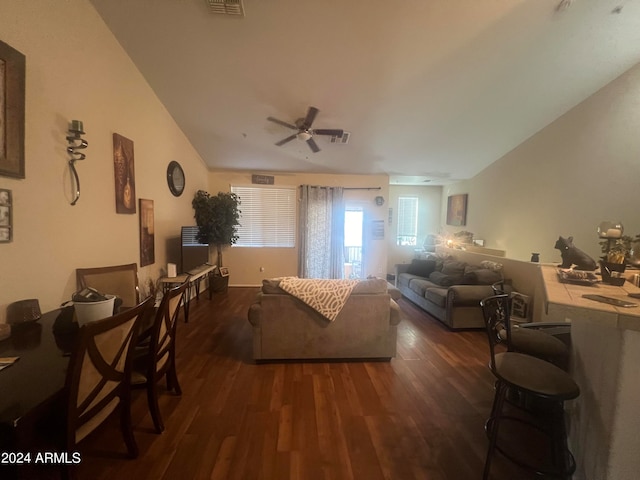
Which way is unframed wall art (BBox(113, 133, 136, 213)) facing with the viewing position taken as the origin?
facing the viewer and to the right of the viewer

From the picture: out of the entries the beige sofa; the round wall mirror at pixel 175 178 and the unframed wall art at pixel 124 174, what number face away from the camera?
1

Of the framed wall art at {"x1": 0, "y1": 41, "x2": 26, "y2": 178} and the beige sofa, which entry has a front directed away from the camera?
the beige sofa

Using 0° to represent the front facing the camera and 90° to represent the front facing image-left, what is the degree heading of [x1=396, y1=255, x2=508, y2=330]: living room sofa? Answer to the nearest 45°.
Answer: approximately 45°

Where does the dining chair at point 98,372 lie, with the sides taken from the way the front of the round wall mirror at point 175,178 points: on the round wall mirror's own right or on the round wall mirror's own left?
on the round wall mirror's own right

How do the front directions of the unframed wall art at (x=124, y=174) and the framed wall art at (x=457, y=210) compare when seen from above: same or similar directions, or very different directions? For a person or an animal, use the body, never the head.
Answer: very different directions

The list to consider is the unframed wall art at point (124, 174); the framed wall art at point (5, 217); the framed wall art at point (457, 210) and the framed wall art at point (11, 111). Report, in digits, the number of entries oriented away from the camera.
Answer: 0

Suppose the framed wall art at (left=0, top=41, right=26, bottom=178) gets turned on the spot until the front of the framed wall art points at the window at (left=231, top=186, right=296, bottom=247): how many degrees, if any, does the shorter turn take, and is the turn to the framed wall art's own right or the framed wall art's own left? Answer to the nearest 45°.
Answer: approximately 90° to the framed wall art's own left

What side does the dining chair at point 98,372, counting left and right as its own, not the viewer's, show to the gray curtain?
right

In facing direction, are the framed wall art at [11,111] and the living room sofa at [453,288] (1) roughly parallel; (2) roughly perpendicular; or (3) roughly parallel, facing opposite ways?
roughly parallel, facing opposite ways

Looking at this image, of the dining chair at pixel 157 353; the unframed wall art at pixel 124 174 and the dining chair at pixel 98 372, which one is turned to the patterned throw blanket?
the unframed wall art

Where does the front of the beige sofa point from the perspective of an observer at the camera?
facing away from the viewer

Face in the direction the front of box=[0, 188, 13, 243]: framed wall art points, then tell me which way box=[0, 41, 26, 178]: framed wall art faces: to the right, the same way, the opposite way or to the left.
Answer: the same way

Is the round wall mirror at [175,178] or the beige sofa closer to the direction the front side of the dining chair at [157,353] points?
the round wall mirror

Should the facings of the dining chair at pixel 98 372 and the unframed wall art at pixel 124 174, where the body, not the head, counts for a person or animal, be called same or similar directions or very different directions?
very different directions

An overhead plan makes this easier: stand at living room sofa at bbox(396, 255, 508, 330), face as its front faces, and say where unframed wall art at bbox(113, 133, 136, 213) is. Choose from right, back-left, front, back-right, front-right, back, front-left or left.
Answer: front

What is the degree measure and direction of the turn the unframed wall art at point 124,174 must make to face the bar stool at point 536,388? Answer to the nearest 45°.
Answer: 0° — it already faces it

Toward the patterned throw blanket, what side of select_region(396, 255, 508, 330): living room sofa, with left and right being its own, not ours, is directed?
front

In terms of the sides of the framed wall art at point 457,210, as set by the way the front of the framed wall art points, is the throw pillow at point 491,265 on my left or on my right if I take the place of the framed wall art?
on my left

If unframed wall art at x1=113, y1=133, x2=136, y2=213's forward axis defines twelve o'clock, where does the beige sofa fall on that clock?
The beige sofa is roughly at 12 o'clock from the unframed wall art.

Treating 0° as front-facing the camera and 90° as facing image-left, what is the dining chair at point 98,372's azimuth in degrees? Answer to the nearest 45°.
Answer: approximately 135°

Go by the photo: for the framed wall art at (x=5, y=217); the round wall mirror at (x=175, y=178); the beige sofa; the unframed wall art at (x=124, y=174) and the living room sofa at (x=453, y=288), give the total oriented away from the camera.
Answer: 1

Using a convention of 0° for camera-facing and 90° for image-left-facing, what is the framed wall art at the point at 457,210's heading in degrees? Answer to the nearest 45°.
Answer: approximately 45°

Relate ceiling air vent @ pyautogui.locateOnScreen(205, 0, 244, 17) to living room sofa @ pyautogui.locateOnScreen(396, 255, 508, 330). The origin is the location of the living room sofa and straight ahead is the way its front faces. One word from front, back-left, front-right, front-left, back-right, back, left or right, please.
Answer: front
